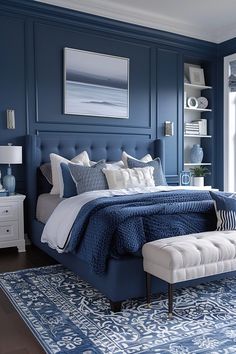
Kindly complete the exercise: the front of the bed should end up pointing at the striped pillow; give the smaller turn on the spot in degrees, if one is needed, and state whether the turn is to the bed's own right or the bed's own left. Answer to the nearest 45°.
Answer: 0° — it already faces it

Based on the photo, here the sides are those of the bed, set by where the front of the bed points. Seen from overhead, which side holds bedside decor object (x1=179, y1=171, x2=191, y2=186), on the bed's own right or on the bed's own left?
on the bed's own left

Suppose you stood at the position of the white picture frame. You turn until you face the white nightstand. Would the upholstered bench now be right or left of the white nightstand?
left

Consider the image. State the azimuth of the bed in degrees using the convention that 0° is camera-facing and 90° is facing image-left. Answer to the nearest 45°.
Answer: approximately 315°

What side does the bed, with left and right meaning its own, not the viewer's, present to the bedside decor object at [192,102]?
left

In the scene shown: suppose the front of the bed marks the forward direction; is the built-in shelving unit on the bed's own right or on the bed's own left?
on the bed's own left

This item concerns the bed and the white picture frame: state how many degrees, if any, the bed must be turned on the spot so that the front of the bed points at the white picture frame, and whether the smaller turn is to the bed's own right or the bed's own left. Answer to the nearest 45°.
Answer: approximately 90° to the bed's own left
